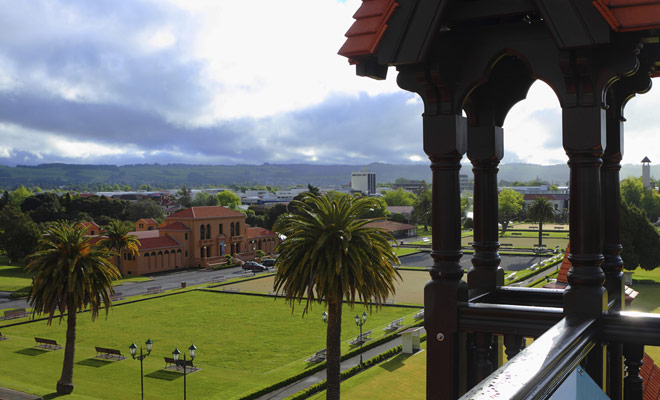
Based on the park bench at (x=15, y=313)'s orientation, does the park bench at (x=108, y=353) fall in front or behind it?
in front

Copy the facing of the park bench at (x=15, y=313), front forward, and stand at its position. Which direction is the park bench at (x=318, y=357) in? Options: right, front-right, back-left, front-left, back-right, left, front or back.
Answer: front

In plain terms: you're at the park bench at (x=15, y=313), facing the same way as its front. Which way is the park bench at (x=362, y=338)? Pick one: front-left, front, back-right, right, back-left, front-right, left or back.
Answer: front

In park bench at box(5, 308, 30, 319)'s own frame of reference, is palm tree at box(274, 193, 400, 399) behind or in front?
in front

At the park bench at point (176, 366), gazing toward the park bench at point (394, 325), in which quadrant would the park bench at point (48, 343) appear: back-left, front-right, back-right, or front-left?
back-left

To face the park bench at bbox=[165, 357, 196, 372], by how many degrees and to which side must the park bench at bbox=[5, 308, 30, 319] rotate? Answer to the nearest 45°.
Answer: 0° — it already faces it

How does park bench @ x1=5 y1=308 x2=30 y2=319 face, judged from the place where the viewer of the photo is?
facing the viewer and to the right of the viewer
